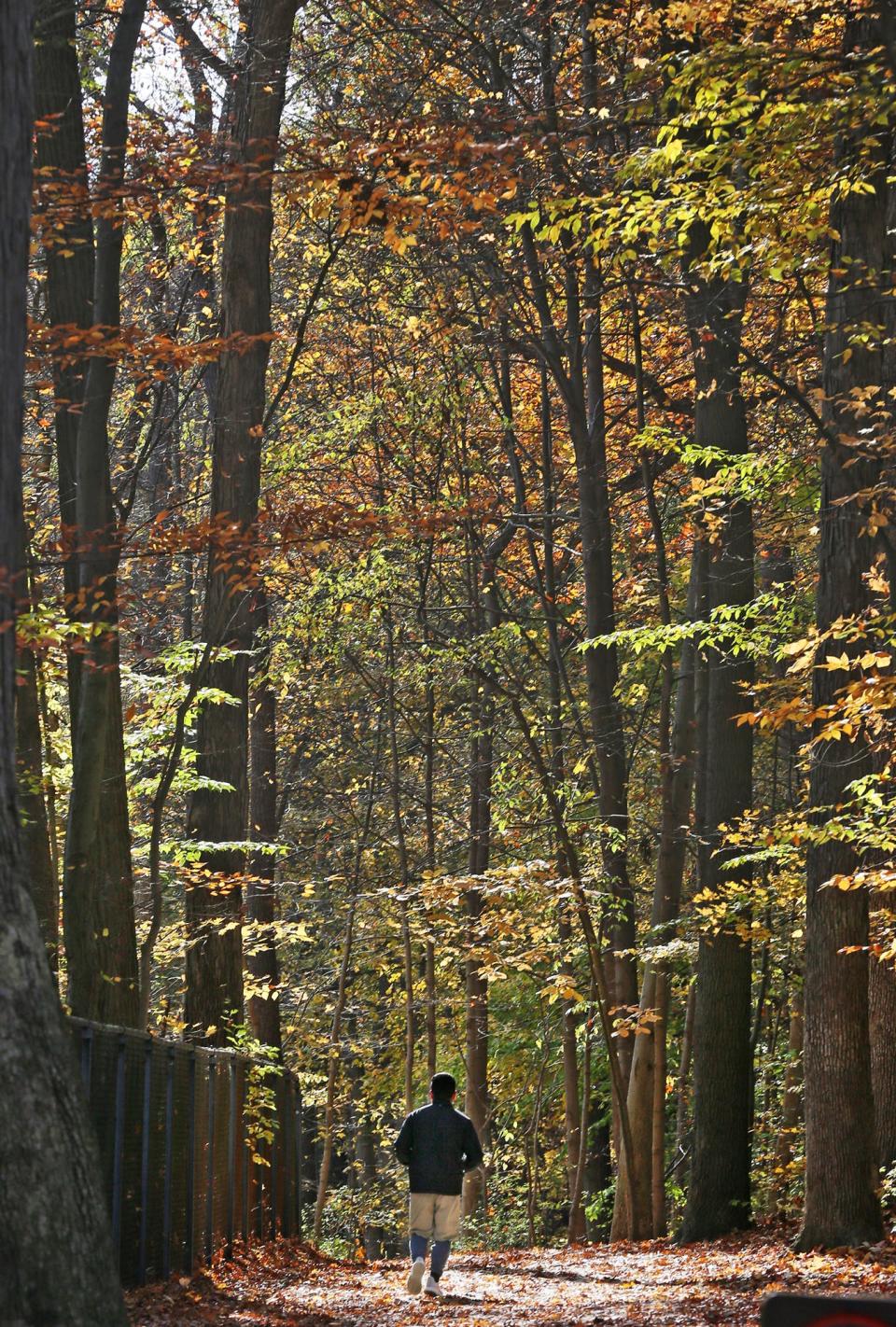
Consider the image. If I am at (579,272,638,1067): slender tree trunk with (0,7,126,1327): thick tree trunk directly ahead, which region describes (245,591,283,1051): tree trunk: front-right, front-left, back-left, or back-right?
back-right

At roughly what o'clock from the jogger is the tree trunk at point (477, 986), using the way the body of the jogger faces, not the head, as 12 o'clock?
The tree trunk is roughly at 12 o'clock from the jogger.

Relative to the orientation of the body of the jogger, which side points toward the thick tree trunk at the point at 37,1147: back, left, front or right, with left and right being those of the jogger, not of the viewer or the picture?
back

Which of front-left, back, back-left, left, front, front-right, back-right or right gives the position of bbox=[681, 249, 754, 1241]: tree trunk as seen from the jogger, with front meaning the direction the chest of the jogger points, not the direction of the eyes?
front-right

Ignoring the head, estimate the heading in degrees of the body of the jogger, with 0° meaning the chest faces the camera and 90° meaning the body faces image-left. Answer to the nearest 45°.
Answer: approximately 180°

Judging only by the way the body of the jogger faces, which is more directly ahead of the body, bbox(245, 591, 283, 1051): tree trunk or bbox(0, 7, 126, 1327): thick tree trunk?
the tree trunk

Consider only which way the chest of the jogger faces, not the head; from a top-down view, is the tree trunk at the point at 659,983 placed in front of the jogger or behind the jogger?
in front

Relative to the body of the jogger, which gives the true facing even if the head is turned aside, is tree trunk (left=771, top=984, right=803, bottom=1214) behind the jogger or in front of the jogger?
in front

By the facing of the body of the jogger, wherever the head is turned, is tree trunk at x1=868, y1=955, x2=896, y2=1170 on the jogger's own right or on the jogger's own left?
on the jogger's own right

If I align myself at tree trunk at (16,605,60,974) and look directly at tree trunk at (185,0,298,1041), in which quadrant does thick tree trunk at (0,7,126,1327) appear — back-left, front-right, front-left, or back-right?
back-right
